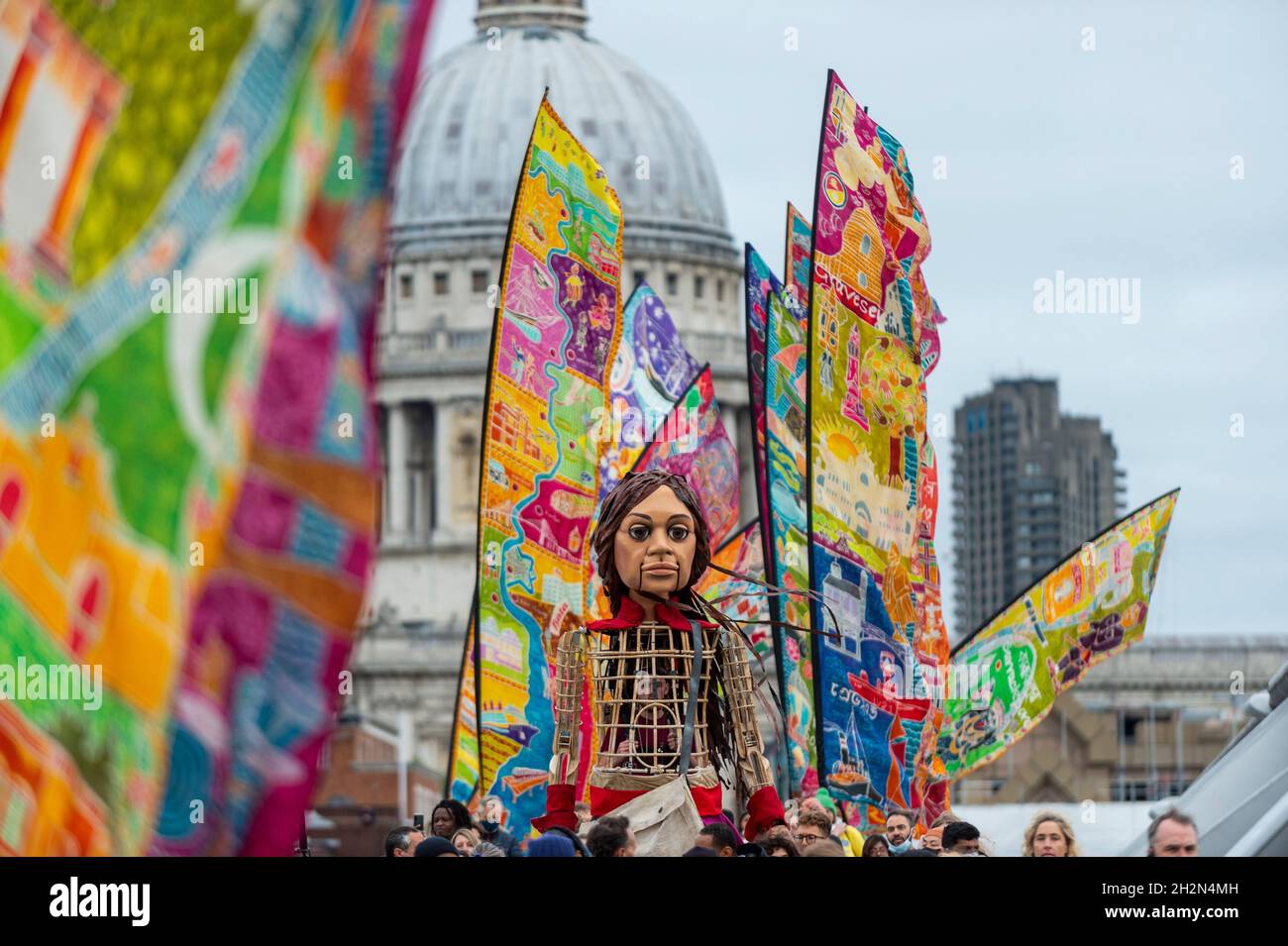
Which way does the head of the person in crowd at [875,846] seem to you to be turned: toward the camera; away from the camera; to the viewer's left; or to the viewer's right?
toward the camera

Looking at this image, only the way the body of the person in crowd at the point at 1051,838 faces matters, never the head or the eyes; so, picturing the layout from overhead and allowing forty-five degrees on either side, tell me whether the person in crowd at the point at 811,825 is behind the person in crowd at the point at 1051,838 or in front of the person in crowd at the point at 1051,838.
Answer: behind

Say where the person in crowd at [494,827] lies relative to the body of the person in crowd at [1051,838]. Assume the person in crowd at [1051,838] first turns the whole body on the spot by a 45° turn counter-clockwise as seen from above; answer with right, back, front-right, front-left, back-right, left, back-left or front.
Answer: back

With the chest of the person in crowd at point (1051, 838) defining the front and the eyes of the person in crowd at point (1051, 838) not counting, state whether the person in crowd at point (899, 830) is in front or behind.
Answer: behind

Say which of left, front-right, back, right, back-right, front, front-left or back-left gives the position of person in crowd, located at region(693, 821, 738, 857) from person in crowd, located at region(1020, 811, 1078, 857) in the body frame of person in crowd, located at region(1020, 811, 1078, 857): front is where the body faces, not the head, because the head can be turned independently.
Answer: front-right

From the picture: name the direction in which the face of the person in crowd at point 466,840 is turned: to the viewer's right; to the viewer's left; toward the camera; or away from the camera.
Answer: toward the camera

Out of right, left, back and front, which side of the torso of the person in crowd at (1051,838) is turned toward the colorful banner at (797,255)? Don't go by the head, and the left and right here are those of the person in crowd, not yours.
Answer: back

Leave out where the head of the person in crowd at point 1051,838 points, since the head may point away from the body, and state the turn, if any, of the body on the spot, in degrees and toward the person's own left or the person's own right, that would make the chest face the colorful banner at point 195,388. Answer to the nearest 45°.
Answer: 0° — they already face it

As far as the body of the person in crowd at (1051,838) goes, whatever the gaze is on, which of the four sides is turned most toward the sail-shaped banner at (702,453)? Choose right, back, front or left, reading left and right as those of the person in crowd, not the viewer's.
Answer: back

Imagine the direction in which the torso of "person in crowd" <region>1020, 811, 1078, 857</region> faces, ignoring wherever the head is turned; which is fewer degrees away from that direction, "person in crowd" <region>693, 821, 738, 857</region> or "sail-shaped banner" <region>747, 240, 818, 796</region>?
the person in crowd

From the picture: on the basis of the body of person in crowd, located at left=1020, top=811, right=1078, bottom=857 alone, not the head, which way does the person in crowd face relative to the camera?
toward the camera

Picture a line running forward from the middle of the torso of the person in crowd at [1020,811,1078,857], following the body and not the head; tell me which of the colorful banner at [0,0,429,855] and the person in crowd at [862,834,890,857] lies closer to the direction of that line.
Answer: the colorful banner
